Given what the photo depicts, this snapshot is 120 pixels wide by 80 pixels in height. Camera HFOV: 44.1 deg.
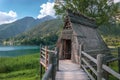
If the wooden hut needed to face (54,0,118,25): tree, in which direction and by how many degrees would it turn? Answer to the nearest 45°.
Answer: approximately 135° to its right

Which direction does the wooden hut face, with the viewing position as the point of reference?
facing the viewer and to the left of the viewer
